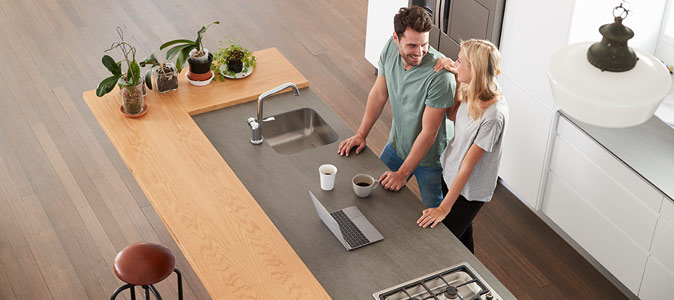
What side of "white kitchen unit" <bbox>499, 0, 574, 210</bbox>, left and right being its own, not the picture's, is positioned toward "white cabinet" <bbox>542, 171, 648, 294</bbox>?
left

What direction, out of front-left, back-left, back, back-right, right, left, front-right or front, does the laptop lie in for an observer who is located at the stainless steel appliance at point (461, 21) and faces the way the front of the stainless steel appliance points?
front-left

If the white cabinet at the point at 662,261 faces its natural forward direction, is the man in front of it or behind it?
in front

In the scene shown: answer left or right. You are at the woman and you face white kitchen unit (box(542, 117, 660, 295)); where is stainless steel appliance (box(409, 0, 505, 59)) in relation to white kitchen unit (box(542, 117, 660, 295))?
left

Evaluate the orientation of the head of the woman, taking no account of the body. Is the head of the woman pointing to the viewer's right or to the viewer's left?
to the viewer's left

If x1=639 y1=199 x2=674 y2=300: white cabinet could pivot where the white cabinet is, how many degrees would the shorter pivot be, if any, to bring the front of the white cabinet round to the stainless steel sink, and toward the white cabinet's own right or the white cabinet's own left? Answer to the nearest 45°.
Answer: approximately 45° to the white cabinet's own right

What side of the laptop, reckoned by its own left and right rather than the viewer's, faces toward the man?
front

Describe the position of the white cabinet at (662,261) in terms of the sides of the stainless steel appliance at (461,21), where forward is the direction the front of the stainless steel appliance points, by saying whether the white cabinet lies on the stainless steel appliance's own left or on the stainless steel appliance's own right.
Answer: on the stainless steel appliance's own left

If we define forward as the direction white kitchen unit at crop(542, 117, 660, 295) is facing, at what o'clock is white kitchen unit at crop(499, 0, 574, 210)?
white kitchen unit at crop(499, 0, 574, 210) is roughly at 3 o'clock from white kitchen unit at crop(542, 117, 660, 295).

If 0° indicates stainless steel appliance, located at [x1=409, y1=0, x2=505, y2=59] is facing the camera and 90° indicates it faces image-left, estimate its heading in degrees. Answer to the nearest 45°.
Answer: approximately 45°

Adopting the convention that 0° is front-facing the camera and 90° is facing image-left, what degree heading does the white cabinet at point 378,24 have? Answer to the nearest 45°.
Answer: approximately 45°

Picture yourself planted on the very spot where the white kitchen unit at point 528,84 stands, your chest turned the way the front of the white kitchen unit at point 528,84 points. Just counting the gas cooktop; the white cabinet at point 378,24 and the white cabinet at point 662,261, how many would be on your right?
1
